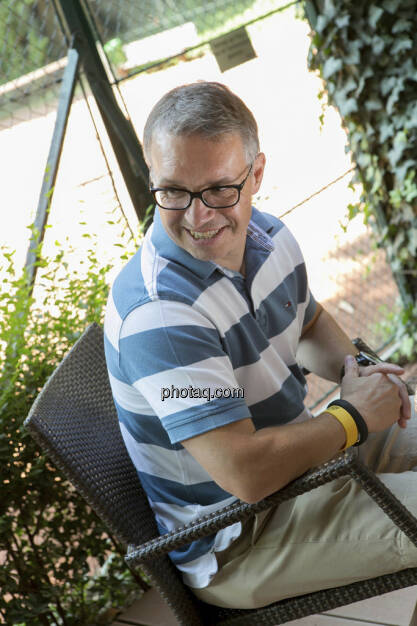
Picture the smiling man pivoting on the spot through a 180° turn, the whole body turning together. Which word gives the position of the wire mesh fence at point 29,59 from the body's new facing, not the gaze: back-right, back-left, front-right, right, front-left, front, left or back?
front-right

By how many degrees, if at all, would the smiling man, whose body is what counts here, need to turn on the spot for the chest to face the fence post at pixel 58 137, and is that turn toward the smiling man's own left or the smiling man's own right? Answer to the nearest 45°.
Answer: approximately 135° to the smiling man's own left

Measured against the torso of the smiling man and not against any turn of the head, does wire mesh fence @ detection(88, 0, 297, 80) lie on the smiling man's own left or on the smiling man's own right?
on the smiling man's own left

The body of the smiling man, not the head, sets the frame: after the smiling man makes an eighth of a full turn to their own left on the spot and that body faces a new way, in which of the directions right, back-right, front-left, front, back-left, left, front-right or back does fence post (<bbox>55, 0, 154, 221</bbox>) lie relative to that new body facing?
left

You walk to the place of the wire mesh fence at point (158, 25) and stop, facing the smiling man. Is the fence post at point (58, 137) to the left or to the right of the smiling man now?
right

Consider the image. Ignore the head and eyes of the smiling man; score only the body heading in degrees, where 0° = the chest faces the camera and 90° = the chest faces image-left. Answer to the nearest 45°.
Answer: approximately 315°
